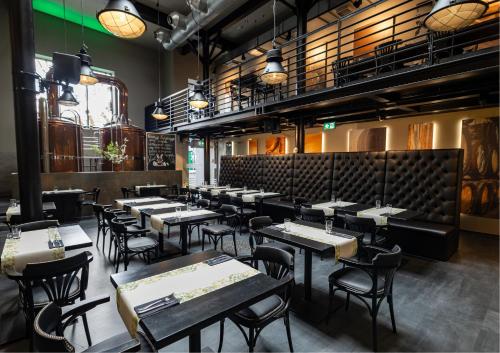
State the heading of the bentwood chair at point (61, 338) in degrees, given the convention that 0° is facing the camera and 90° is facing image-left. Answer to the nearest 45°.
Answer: approximately 225°

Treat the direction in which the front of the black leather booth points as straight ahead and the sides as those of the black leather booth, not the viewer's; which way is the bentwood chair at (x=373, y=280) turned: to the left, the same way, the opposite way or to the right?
to the right

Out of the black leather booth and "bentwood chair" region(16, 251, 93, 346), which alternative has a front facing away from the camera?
the bentwood chair

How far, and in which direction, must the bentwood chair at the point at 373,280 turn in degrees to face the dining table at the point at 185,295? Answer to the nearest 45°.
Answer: approximately 90° to its left

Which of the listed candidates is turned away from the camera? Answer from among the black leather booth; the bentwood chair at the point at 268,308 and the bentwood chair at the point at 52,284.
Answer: the bentwood chair at the point at 52,284

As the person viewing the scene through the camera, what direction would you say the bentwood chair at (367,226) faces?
facing away from the viewer and to the right of the viewer

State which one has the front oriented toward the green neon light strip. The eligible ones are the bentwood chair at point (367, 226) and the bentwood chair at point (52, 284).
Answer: the bentwood chair at point (52, 284)

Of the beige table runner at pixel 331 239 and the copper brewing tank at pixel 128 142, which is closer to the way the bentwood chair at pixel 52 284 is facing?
the copper brewing tank

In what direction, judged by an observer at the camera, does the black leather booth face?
facing the viewer and to the left of the viewer

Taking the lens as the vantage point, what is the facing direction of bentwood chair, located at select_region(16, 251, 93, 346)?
facing away from the viewer

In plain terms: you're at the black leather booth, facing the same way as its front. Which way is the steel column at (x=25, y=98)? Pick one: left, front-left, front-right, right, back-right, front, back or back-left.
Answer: front

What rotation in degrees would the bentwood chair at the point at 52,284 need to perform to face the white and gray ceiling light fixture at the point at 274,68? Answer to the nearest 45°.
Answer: approximately 90° to its right

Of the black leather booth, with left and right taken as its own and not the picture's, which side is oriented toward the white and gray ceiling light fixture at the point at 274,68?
front

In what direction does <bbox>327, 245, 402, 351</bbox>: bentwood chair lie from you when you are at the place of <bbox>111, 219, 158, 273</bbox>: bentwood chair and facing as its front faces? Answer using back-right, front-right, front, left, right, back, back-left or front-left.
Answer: right
